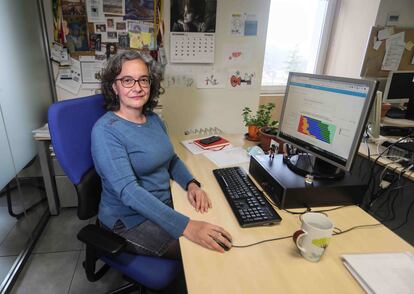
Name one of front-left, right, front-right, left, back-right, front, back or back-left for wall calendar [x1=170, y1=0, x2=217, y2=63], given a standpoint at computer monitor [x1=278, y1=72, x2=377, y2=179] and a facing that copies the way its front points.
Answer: right

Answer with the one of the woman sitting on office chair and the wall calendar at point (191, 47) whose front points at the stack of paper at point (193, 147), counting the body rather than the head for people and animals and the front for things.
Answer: the wall calendar

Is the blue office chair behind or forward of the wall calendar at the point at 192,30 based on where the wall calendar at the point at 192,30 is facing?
forward

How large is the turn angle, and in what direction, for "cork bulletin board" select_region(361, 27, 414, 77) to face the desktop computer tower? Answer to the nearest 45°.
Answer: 0° — it already faces it

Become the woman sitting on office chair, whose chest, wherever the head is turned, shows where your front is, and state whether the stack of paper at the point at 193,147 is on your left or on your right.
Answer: on your left

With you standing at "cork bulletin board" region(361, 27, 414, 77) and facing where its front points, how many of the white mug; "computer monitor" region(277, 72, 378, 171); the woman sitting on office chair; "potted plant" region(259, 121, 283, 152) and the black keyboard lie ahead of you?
5

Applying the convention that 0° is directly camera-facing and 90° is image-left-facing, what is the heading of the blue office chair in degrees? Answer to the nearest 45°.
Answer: approximately 315°

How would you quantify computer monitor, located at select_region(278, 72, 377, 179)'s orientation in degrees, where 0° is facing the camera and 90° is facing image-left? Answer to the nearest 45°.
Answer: approximately 45°

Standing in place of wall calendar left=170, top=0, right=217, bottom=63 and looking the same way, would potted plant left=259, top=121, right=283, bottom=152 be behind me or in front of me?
in front

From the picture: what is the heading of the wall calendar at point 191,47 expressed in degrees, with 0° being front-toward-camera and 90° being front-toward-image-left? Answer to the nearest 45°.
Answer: approximately 0°

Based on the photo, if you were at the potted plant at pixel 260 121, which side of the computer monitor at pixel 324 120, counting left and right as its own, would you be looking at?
right

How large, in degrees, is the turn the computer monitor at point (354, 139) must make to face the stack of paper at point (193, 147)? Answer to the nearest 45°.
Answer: approximately 45° to its right

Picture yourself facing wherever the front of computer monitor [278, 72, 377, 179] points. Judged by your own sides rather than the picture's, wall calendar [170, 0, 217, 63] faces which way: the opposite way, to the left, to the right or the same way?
to the left
